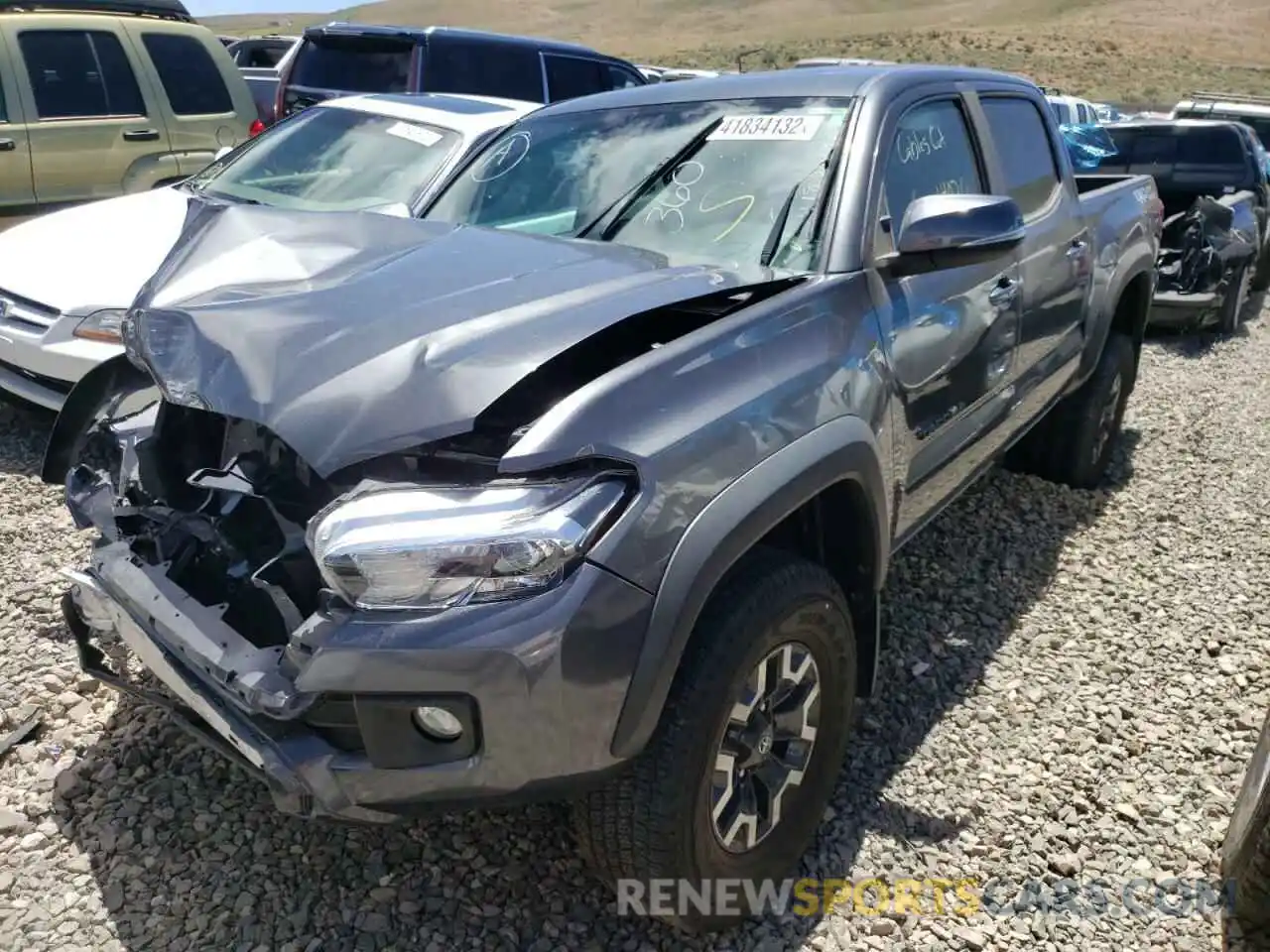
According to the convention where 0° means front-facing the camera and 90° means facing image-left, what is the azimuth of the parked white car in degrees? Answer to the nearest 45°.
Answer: approximately 45°

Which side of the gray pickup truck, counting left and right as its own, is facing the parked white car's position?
right

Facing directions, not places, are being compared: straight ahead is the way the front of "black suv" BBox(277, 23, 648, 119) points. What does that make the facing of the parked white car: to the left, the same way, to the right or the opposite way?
the opposite way

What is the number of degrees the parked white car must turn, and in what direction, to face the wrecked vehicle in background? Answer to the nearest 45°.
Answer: approximately 135° to its left

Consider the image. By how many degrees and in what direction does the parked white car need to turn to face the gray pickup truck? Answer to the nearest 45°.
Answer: approximately 45° to its left

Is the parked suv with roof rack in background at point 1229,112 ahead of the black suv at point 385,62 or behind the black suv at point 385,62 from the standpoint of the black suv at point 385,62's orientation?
ahead

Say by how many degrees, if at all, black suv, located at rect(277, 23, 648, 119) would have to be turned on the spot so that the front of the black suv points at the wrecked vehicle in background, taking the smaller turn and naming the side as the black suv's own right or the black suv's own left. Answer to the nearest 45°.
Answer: approximately 45° to the black suv's own right

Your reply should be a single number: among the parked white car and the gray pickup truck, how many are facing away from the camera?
0

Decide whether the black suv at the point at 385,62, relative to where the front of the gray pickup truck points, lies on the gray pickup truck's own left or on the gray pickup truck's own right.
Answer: on the gray pickup truck's own right

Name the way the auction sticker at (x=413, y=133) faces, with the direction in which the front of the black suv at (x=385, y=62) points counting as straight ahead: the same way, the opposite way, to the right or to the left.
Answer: the opposite way

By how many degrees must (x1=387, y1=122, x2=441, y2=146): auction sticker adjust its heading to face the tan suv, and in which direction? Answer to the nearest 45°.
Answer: approximately 90° to its right

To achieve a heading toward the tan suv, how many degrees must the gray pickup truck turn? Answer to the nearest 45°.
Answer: approximately 90° to its right

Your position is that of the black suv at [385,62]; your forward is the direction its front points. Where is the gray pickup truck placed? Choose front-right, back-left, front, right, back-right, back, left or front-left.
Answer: back-right
